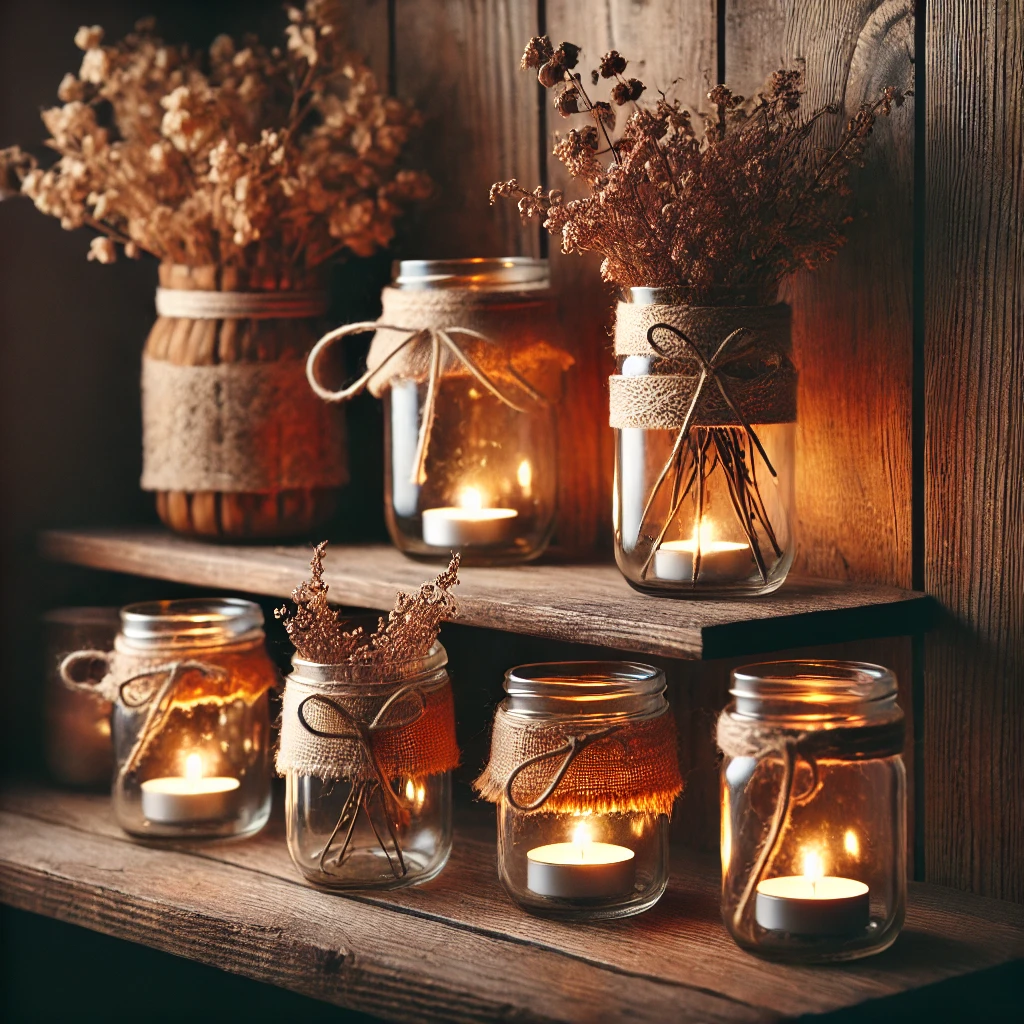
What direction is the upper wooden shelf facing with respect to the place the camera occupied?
facing the viewer and to the left of the viewer

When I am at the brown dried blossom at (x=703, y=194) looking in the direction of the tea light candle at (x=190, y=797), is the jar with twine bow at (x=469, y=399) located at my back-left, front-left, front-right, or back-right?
front-right

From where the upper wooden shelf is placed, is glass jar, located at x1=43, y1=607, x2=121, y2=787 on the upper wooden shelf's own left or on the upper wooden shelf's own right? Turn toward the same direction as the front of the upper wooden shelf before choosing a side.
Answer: on the upper wooden shelf's own right

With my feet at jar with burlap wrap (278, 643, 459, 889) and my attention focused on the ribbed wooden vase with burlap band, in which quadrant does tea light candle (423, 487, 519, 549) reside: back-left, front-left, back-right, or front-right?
front-right
